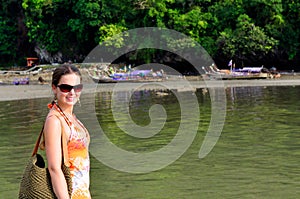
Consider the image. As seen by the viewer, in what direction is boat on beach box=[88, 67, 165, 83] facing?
to the viewer's left

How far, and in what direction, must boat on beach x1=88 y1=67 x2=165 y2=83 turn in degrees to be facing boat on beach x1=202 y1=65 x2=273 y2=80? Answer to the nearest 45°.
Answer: approximately 180°

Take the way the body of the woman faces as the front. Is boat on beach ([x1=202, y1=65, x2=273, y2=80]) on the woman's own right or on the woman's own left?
on the woman's own left

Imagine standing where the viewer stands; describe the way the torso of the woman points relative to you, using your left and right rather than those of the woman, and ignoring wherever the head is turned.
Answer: facing the viewer and to the right of the viewer

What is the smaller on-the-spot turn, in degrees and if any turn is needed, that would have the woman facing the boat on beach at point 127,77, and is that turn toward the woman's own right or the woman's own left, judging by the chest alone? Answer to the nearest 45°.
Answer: approximately 135° to the woman's own left

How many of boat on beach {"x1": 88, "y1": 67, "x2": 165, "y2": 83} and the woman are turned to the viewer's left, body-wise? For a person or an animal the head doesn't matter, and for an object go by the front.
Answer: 1

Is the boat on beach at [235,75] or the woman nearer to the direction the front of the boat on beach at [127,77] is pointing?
the woman

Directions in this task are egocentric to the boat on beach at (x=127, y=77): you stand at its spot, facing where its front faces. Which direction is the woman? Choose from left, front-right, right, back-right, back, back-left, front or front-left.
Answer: left
